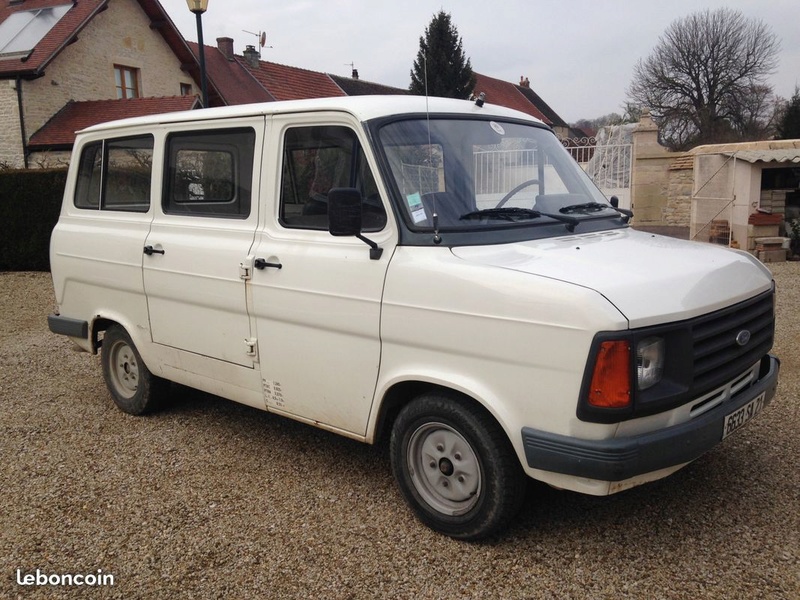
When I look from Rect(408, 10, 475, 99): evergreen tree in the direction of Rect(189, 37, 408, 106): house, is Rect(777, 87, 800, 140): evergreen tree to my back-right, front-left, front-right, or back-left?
back-left

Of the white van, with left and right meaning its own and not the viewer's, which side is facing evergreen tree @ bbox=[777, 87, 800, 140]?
left

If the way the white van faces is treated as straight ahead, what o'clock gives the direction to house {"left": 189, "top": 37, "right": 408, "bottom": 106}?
The house is roughly at 7 o'clock from the white van.

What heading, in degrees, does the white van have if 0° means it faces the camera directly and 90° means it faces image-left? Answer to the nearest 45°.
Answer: approximately 315°

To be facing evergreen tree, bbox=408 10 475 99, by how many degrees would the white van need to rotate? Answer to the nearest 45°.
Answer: approximately 135° to its left

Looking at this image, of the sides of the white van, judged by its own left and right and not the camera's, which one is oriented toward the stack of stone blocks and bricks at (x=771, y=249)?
left

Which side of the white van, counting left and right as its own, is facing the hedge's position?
back

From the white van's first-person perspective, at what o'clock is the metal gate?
The metal gate is roughly at 8 o'clock from the white van.

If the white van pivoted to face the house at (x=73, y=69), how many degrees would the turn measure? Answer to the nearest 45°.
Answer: approximately 180°
